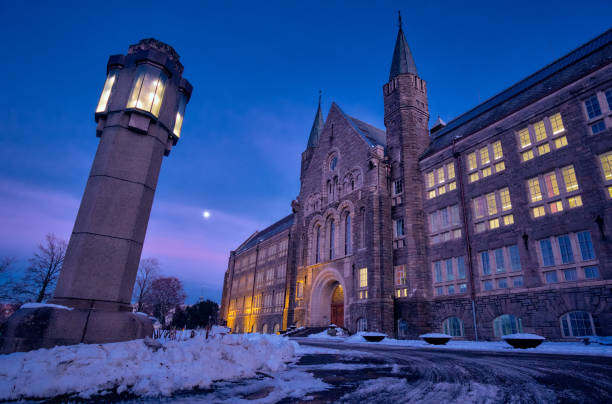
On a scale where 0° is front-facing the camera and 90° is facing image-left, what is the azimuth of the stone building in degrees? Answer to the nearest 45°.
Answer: approximately 45°

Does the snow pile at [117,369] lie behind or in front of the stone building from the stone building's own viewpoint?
in front

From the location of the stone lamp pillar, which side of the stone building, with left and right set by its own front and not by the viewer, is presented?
front
